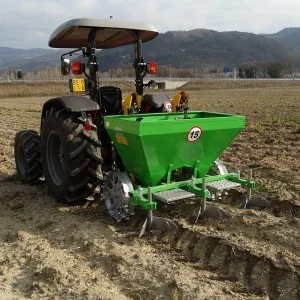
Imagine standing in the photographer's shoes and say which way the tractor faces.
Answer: facing away from the viewer and to the left of the viewer
